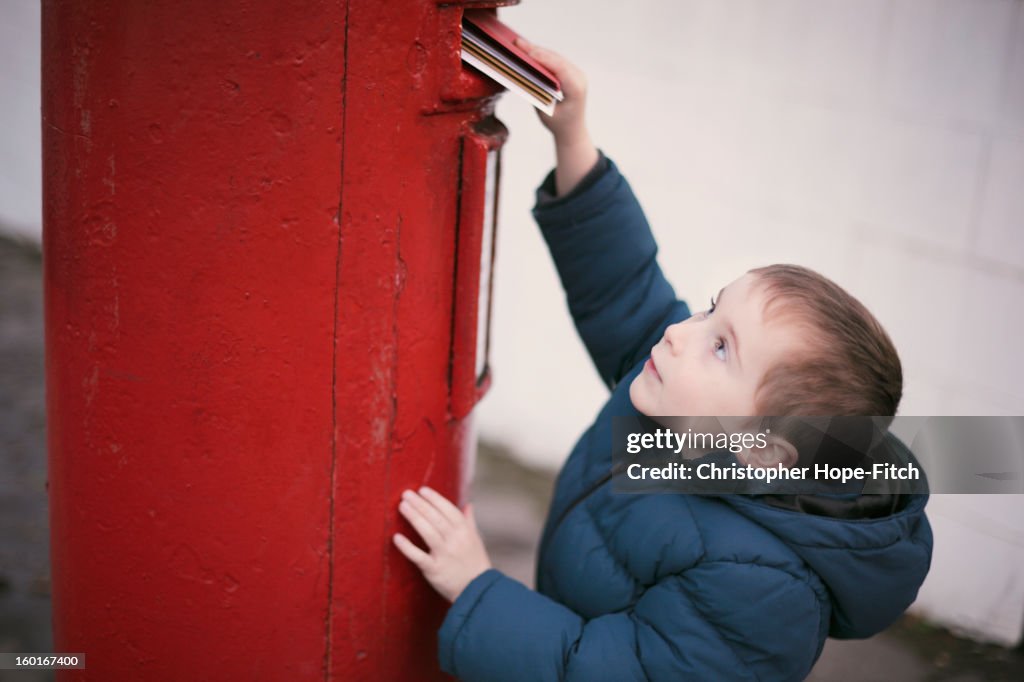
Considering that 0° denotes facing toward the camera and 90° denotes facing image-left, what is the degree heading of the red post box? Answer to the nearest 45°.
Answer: approximately 270°

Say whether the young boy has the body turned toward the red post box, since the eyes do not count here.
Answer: yes

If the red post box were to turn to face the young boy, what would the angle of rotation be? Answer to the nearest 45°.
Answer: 0° — it already faces them

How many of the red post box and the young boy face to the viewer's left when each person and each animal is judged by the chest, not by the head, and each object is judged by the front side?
1

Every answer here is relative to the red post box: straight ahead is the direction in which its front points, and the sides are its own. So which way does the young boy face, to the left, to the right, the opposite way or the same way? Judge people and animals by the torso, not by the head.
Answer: the opposite way

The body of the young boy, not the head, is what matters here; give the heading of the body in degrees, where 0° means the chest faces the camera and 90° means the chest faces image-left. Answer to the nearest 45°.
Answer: approximately 90°
